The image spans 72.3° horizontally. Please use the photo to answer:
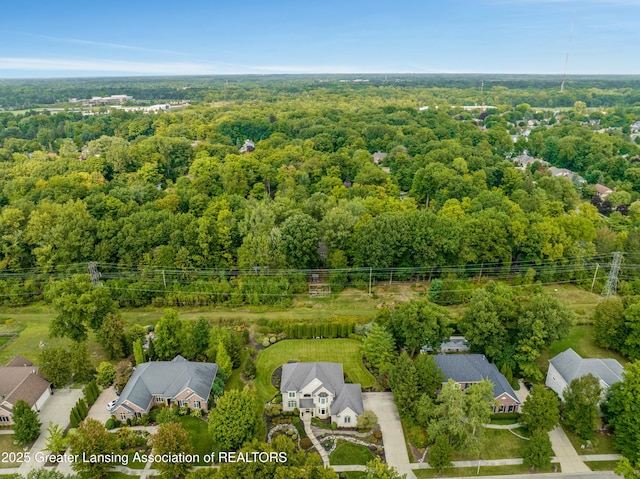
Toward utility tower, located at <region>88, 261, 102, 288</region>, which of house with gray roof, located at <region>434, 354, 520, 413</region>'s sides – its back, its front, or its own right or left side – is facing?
right

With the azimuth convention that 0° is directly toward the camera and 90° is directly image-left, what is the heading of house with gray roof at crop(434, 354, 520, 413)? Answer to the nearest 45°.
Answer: approximately 0°

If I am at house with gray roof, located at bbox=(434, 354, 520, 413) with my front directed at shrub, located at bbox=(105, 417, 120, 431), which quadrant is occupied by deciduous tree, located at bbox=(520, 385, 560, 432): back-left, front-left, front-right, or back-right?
back-left

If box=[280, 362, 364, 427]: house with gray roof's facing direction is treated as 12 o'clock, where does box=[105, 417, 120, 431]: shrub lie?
The shrub is roughly at 3 o'clock from the house with gray roof.

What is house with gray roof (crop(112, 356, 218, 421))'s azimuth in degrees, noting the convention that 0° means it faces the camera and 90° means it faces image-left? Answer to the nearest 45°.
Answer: approximately 0°

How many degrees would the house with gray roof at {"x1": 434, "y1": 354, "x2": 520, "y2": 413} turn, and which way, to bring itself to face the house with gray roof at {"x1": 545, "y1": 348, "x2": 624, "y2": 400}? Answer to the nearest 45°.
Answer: approximately 90° to its left

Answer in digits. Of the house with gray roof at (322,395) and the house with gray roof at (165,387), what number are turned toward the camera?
2

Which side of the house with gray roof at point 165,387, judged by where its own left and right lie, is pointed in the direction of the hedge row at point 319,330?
left

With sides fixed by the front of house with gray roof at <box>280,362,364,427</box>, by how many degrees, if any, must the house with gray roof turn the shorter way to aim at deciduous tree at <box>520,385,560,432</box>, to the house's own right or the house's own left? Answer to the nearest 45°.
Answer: approximately 90° to the house's own left

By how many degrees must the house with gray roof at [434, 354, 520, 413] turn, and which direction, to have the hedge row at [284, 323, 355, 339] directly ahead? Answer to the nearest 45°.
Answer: approximately 90° to its right

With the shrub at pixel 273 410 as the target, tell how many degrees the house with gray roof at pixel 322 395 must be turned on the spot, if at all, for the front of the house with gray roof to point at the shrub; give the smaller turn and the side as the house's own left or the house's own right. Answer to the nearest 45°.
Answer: approximately 90° to the house's own right
